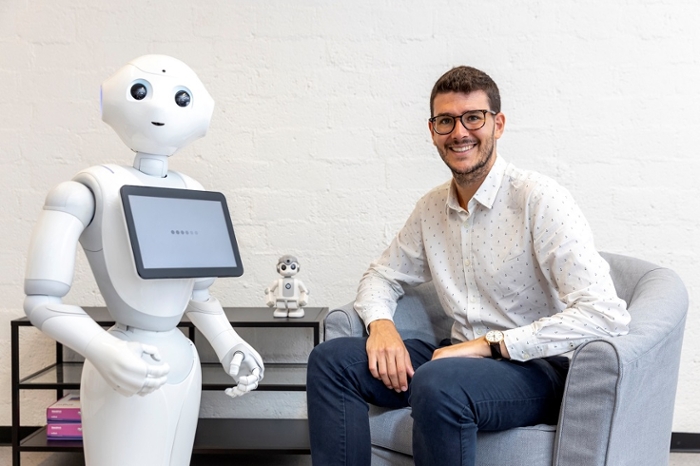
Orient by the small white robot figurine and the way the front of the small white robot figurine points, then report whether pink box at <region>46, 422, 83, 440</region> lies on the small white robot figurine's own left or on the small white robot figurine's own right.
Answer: on the small white robot figurine's own right

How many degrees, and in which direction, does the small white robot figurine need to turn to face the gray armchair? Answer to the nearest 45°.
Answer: approximately 45° to its left

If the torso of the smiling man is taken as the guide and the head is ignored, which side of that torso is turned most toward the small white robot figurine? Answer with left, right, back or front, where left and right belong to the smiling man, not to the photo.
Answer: right

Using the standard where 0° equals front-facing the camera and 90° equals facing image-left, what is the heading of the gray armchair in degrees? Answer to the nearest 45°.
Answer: approximately 45°

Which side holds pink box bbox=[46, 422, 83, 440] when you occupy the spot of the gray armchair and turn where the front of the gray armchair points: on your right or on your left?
on your right

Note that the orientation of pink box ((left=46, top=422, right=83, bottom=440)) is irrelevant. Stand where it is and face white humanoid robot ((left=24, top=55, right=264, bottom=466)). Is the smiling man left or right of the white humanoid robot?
left

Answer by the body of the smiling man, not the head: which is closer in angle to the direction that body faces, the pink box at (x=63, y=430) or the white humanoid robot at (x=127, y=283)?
the white humanoid robot

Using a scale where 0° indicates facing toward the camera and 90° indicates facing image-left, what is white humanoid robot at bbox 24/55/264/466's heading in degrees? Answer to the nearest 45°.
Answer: approximately 315°

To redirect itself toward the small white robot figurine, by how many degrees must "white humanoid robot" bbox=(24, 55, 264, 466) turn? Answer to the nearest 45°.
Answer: approximately 90° to its left

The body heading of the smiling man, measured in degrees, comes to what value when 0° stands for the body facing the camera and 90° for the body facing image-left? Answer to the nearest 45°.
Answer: approximately 45°

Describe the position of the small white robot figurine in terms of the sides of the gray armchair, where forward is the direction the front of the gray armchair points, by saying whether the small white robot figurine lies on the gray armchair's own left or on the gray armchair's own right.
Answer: on the gray armchair's own right

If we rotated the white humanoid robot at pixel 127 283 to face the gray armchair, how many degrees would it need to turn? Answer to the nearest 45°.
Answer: approximately 45° to its left
